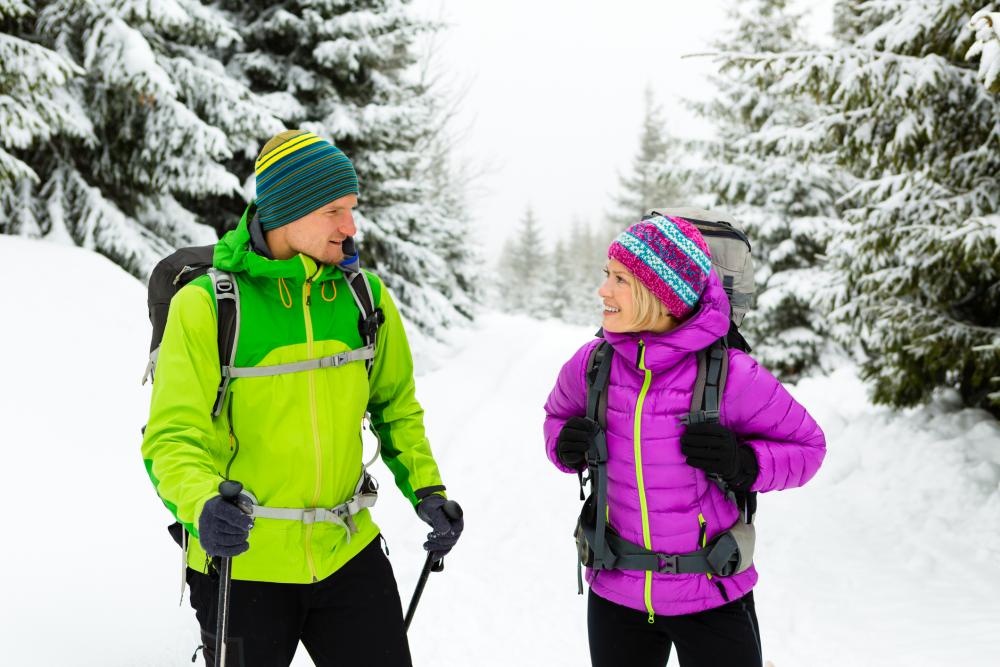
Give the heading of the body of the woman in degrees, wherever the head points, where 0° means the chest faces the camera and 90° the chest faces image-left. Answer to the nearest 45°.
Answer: approximately 45°

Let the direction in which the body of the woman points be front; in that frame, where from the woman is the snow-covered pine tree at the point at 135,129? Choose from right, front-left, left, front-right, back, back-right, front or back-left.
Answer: right

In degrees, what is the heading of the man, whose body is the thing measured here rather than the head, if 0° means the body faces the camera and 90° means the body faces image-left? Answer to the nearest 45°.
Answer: approximately 315°

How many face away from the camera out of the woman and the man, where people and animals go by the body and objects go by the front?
0

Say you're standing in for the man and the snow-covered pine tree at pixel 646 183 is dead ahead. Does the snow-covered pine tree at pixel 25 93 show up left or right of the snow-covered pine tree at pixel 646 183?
left

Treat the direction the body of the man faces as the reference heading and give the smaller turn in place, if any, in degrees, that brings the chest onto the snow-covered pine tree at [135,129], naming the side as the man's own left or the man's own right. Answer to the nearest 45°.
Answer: approximately 135° to the man's own left

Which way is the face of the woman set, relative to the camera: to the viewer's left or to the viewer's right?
to the viewer's left

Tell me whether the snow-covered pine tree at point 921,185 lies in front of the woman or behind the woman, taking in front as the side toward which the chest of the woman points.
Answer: behind

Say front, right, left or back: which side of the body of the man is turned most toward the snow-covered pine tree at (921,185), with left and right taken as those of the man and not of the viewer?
left

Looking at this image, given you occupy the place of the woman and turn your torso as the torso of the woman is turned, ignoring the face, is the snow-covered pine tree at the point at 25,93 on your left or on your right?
on your right

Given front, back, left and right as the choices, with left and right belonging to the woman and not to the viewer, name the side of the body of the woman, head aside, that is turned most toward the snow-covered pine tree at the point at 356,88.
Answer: right
